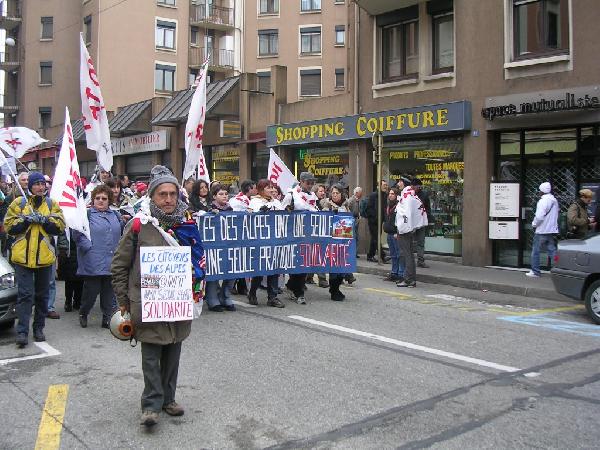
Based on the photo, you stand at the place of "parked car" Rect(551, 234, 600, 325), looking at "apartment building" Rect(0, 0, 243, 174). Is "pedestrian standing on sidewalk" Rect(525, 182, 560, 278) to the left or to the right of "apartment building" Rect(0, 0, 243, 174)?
right

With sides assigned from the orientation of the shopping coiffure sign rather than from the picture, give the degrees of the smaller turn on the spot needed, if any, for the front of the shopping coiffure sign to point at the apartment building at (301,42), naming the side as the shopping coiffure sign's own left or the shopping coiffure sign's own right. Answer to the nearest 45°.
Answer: approximately 135° to the shopping coiffure sign's own right

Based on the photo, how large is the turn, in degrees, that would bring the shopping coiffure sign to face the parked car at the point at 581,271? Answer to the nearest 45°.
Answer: approximately 45° to its left

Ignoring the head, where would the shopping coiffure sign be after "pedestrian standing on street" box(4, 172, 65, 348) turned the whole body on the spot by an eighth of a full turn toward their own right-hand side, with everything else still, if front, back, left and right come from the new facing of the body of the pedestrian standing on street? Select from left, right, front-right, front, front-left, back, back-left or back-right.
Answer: back

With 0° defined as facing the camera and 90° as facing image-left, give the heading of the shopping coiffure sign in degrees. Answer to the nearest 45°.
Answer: approximately 45°

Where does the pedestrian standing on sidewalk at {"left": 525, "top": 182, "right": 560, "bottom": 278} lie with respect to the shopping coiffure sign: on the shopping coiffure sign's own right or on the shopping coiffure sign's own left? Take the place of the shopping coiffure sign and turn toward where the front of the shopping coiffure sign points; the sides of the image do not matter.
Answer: on the shopping coiffure sign's own left

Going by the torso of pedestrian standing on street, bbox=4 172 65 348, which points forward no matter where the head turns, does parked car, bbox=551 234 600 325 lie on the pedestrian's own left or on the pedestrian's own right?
on the pedestrian's own left

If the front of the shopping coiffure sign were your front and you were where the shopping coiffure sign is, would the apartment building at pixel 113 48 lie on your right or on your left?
on your right

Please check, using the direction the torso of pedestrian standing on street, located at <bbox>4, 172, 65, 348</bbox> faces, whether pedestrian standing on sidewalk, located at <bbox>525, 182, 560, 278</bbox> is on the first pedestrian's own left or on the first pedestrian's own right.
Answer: on the first pedestrian's own left
